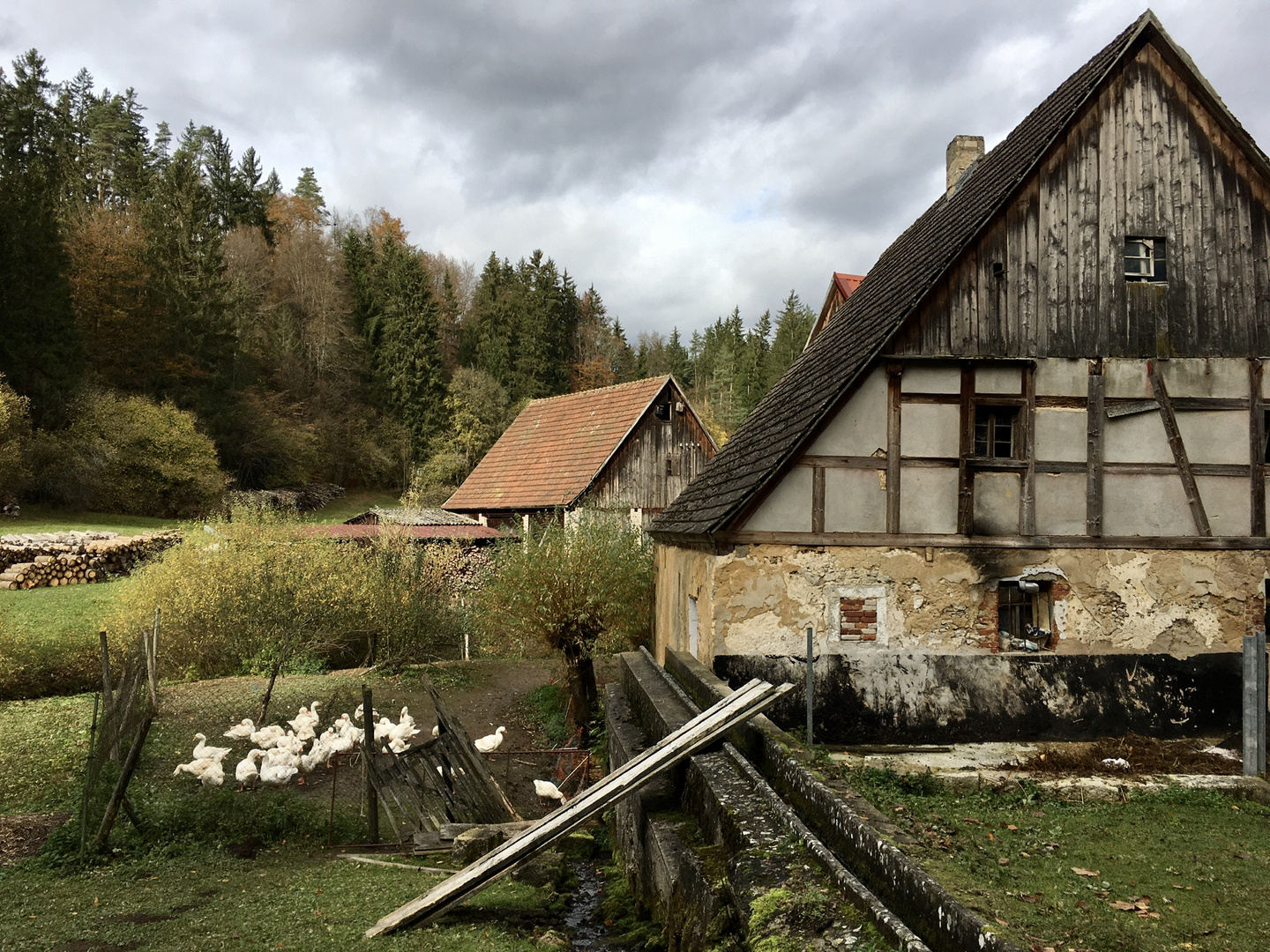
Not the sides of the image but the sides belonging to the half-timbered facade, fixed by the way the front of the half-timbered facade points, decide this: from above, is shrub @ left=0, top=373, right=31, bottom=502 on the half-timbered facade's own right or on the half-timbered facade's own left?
on the half-timbered facade's own right

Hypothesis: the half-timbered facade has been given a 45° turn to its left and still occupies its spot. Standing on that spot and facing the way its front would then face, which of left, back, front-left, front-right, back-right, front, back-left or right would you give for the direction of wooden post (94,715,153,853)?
right

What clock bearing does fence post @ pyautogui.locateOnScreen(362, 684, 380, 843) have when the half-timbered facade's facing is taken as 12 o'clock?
The fence post is roughly at 2 o'clock from the half-timbered facade.

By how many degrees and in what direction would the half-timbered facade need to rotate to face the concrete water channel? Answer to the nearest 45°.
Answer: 0° — it already faces it

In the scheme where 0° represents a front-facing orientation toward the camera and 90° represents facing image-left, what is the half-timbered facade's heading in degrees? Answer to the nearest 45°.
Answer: approximately 0°

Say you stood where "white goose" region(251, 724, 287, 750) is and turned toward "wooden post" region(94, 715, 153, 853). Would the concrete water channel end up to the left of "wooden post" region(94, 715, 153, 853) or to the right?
left

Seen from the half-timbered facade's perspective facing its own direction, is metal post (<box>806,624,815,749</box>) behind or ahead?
ahead

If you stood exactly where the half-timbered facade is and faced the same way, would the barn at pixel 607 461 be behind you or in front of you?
behind

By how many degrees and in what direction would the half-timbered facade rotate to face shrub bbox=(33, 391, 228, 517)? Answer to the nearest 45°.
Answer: approximately 135° to its right

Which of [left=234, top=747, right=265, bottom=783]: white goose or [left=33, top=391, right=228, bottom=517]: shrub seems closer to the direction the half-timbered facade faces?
the white goose

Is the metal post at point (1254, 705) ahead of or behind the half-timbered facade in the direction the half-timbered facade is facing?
ahead

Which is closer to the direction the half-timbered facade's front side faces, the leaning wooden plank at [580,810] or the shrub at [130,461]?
the leaning wooden plank

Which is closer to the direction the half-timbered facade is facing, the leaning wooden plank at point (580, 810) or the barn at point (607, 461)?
the leaning wooden plank
